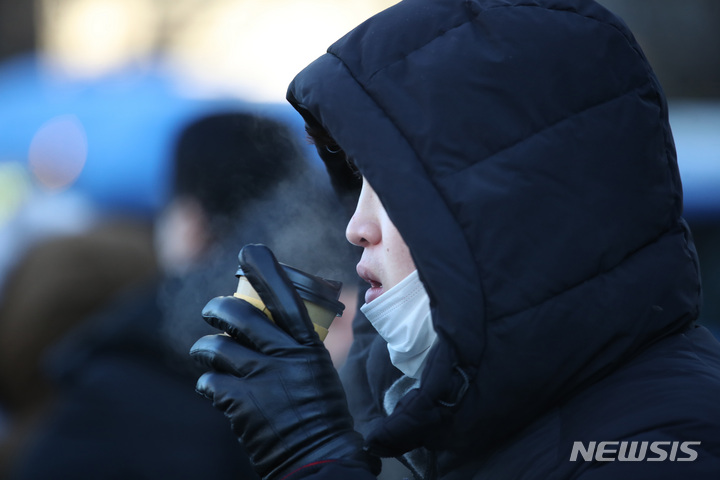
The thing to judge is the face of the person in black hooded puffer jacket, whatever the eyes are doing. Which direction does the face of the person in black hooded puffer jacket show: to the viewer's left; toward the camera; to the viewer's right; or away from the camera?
to the viewer's left

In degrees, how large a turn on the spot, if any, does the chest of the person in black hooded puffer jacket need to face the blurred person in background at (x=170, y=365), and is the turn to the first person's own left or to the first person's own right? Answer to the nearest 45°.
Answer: approximately 45° to the first person's own right

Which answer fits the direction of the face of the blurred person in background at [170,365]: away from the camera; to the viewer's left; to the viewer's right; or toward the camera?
to the viewer's left

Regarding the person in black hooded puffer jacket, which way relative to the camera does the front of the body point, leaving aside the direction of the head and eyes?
to the viewer's left
